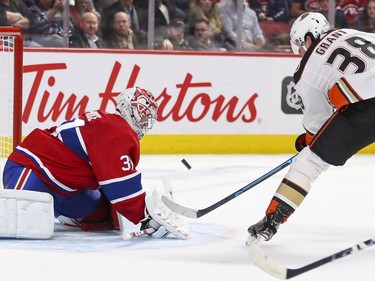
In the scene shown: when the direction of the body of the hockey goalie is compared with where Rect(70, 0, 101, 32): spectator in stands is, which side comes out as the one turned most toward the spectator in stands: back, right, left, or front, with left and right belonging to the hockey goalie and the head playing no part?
left

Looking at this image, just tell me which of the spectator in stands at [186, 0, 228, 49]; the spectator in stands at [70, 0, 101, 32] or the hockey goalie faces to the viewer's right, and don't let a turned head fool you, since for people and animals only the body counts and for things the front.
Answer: the hockey goalie

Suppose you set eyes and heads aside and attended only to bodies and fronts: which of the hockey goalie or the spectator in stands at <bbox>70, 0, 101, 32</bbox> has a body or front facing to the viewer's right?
the hockey goalie

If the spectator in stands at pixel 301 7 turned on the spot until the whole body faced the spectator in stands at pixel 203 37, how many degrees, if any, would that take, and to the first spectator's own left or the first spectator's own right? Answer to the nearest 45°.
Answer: approximately 45° to the first spectator's own right

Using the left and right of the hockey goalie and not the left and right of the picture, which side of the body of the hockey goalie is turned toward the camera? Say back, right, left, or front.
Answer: right

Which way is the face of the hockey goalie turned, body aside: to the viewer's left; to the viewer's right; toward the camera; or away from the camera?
to the viewer's right
